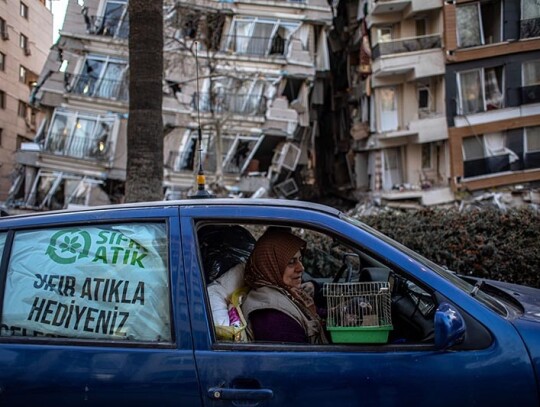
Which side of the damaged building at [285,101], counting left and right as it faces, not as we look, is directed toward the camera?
front

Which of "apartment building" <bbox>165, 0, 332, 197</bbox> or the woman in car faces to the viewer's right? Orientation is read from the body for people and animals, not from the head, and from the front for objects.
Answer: the woman in car

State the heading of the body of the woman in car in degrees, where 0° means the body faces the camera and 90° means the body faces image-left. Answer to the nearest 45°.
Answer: approximately 270°

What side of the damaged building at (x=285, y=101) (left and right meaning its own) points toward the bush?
front

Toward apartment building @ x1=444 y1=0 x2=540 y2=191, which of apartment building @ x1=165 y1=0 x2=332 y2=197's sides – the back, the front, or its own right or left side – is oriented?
left

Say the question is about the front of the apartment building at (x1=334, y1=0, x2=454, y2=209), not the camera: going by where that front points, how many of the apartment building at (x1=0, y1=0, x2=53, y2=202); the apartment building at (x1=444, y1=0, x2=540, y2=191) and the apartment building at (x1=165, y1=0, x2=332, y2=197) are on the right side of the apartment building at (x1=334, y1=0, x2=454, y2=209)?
2

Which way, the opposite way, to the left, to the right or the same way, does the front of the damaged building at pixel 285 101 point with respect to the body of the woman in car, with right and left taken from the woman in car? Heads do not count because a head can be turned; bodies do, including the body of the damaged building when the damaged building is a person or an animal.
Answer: to the right

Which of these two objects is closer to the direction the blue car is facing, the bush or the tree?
the bush

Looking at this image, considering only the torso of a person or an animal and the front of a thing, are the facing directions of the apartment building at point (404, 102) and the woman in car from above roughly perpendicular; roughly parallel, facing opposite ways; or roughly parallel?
roughly perpendicular

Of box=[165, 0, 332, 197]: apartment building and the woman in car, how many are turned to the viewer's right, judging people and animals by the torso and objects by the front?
1

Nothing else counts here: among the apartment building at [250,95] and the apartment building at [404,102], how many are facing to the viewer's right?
0

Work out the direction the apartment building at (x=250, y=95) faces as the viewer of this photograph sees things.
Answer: facing the viewer

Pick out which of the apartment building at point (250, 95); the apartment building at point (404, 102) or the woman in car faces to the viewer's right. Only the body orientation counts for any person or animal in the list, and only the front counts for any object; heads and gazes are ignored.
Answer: the woman in car

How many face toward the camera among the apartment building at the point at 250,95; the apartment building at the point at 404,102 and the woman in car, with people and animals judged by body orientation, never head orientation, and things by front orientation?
2

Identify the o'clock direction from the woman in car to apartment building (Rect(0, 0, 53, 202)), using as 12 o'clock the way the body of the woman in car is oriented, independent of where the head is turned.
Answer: The apartment building is roughly at 8 o'clock from the woman in car.
